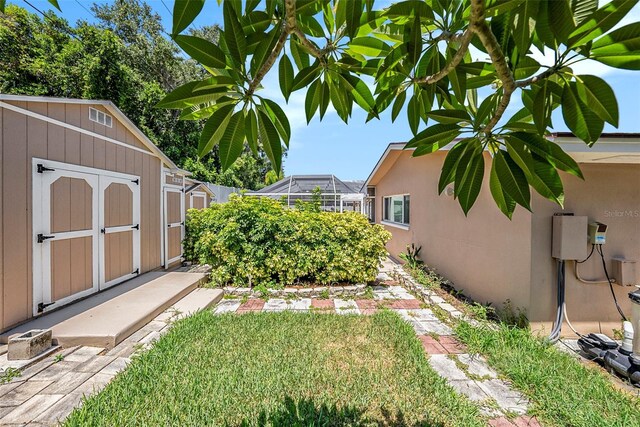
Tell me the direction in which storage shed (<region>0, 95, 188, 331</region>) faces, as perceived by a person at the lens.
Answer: facing the viewer and to the right of the viewer

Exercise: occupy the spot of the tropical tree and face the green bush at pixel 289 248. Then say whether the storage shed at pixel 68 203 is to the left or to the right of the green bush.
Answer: left

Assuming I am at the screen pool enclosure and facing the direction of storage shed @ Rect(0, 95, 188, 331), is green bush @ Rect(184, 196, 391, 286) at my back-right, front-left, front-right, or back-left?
front-left

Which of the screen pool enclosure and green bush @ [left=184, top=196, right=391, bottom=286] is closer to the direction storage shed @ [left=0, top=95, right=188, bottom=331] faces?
the green bush

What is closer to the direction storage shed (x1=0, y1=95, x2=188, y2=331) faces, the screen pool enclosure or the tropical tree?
the tropical tree

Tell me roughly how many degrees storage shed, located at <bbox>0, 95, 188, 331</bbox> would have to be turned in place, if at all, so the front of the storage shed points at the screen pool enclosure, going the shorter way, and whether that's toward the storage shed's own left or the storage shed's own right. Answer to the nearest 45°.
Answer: approximately 90° to the storage shed's own left

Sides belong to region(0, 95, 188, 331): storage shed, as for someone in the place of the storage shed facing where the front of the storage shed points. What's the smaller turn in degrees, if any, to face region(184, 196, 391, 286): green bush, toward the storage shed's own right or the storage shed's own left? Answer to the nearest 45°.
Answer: approximately 45° to the storage shed's own left

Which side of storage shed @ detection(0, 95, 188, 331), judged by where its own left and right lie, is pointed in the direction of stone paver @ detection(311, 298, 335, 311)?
front
